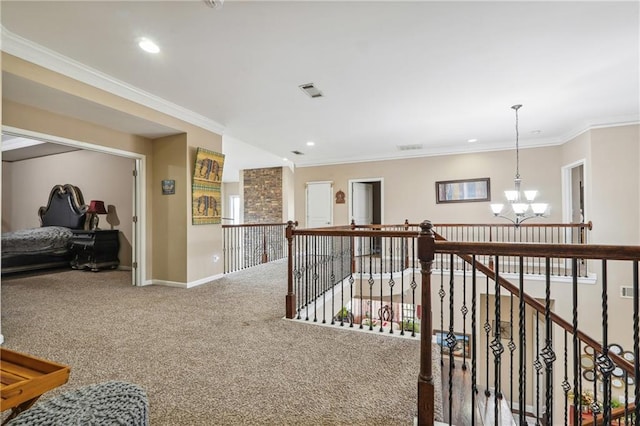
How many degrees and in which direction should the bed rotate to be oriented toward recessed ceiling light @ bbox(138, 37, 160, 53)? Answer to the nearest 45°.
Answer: approximately 45° to its left

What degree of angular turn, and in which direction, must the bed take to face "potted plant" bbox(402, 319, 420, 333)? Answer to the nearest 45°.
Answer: approximately 90° to its left

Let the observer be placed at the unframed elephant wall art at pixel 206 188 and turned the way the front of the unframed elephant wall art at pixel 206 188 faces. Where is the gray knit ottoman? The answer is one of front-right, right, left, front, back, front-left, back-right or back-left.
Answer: front-right

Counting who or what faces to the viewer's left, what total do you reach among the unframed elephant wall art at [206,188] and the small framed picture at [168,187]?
0

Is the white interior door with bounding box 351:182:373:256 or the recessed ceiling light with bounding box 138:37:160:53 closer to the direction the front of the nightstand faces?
the recessed ceiling light

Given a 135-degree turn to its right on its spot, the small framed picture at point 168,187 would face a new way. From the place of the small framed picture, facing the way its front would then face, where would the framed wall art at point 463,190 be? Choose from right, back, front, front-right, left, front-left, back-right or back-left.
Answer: back-right

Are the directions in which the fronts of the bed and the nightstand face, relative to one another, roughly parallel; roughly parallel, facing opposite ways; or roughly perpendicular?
roughly parallel

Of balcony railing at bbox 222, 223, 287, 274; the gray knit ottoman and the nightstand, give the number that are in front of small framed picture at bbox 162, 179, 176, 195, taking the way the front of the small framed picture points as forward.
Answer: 1

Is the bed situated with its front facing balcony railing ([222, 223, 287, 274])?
no

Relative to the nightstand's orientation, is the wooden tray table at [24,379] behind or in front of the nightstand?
in front

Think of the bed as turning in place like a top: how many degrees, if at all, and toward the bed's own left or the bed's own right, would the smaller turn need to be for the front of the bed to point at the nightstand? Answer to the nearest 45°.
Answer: approximately 90° to the bed's own left

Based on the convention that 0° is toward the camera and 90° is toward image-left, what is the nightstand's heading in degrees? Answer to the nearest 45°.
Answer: approximately 45°

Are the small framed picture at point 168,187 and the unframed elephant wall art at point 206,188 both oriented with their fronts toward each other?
no

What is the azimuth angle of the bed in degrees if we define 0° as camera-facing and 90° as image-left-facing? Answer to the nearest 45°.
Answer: approximately 45°

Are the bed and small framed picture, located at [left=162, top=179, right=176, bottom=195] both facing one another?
no

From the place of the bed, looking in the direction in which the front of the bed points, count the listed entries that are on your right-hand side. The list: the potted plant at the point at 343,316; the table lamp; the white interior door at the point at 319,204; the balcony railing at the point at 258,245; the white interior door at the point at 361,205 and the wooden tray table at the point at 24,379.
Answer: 0

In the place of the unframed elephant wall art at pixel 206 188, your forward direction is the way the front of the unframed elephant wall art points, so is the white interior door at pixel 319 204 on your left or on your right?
on your left

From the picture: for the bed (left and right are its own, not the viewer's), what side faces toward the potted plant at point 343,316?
left

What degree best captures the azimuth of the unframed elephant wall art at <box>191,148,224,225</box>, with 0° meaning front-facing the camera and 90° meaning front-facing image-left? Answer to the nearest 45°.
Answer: approximately 315°

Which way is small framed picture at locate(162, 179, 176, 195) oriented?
toward the camera

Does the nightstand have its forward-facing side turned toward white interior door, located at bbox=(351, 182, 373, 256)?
no

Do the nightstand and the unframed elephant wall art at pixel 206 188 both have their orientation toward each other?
no
